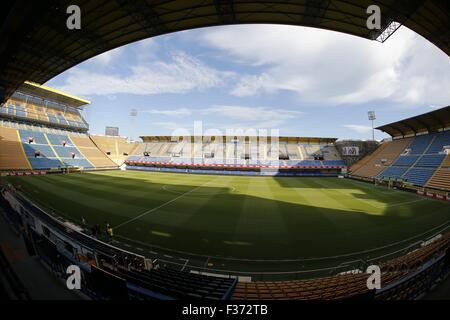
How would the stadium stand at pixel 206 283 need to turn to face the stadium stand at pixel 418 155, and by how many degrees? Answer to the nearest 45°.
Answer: approximately 45° to its right

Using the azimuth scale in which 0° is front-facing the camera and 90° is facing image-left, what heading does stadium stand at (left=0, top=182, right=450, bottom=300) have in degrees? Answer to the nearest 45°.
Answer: approximately 180°
